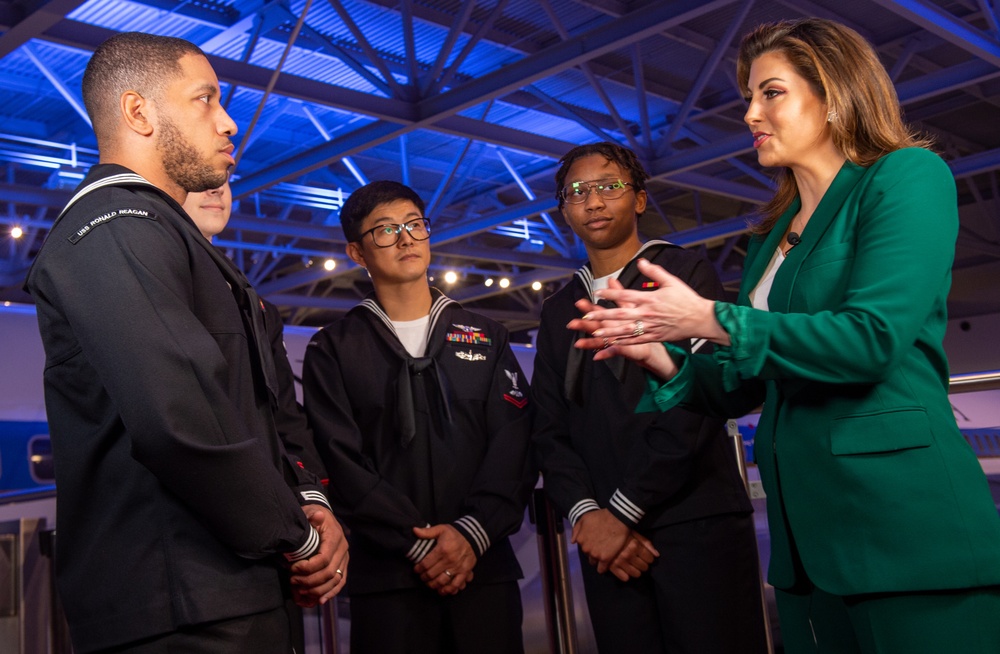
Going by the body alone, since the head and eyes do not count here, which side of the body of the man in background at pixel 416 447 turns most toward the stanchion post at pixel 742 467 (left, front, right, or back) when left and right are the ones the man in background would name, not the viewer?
left

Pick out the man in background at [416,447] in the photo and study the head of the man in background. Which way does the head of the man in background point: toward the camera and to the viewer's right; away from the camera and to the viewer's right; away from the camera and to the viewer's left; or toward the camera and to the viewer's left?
toward the camera and to the viewer's right

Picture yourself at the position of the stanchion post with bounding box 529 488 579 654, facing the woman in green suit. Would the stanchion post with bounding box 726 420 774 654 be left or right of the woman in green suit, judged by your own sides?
left

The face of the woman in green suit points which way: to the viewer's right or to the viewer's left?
to the viewer's left

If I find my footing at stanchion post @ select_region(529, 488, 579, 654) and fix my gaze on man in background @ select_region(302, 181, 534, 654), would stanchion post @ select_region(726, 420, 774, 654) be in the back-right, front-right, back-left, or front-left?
back-left

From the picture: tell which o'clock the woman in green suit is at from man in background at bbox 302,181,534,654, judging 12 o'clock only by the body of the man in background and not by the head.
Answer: The woman in green suit is roughly at 11 o'clock from the man in background.

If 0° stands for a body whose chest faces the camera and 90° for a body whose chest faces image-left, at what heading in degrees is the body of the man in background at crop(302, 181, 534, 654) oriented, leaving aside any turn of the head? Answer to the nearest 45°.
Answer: approximately 0°
